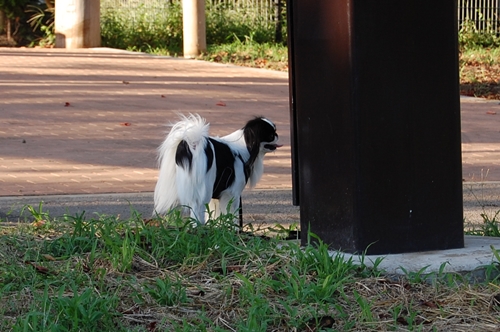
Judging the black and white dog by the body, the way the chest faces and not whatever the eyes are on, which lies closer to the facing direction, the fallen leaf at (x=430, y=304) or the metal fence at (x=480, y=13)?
the metal fence

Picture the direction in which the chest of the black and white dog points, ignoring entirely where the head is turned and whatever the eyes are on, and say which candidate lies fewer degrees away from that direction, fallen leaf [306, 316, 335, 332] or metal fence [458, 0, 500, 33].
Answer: the metal fence

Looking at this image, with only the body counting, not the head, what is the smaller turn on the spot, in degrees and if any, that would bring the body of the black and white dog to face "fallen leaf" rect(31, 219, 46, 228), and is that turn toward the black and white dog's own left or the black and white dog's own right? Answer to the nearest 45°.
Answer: approximately 135° to the black and white dog's own left

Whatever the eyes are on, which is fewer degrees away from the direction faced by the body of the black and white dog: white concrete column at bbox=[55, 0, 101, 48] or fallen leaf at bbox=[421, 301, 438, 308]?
the white concrete column

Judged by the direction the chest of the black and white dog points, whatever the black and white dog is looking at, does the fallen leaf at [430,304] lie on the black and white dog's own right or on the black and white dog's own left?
on the black and white dog's own right

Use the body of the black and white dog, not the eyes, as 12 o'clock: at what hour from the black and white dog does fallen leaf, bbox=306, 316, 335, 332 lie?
The fallen leaf is roughly at 4 o'clock from the black and white dog.

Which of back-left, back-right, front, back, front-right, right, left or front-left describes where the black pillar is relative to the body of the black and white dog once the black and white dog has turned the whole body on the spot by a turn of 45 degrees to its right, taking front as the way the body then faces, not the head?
front-right

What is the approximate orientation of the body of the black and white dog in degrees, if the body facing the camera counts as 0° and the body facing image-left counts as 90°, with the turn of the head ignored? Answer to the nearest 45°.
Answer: approximately 225°

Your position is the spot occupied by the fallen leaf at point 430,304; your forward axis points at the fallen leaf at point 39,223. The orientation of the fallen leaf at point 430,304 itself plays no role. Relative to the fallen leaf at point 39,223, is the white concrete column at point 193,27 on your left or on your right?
right
